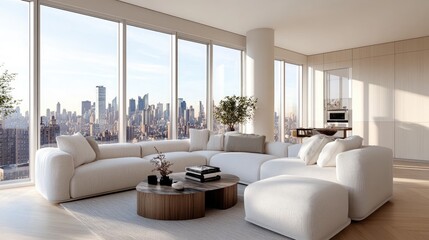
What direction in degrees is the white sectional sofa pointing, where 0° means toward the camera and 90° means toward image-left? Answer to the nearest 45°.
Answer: approximately 0°

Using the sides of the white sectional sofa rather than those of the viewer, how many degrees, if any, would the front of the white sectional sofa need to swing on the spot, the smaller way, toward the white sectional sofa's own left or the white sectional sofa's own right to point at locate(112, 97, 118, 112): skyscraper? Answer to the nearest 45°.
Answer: approximately 135° to the white sectional sofa's own right

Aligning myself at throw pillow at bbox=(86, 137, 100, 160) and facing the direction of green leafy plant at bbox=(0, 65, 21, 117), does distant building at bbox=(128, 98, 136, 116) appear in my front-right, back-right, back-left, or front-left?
front-right

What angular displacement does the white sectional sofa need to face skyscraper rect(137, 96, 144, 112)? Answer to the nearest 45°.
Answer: approximately 135° to its right

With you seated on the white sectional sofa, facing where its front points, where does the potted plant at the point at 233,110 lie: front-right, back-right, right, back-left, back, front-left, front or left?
back

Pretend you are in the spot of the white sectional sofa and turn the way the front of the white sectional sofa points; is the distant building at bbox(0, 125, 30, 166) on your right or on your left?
on your right

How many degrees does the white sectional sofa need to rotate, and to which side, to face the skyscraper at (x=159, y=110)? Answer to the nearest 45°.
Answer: approximately 135° to its right

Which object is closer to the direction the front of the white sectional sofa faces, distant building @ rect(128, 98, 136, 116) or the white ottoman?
the white ottoman

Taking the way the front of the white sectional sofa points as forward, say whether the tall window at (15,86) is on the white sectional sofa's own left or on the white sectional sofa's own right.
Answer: on the white sectional sofa's own right

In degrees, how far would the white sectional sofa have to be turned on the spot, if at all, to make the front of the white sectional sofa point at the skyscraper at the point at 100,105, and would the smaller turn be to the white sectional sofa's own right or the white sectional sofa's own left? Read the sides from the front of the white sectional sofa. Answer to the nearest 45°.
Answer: approximately 135° to the white sectional sofa's own right
